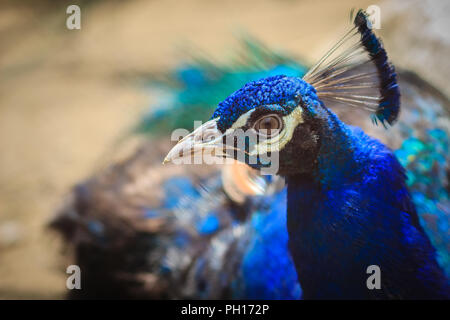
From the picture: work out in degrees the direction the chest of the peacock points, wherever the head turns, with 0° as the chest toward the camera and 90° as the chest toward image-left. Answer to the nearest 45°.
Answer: approximately 90°
